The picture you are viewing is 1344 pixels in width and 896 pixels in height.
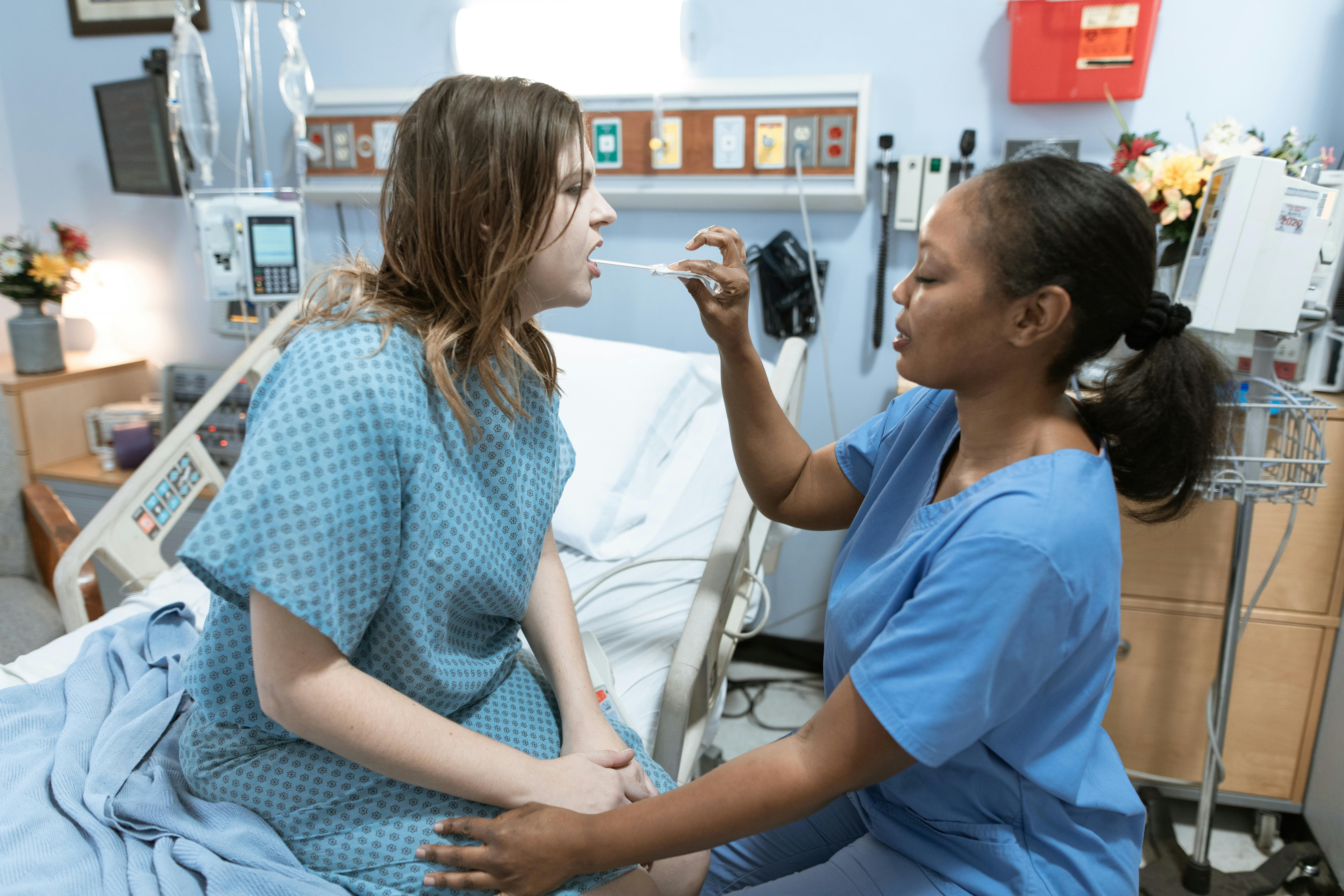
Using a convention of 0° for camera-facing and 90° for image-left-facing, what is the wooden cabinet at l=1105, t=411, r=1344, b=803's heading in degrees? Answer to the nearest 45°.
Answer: approximately 0°

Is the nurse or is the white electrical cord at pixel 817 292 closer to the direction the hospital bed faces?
the nurse

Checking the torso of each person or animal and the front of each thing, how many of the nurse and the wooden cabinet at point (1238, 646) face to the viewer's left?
1

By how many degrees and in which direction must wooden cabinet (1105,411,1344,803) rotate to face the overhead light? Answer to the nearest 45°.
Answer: approximately 90° to its right

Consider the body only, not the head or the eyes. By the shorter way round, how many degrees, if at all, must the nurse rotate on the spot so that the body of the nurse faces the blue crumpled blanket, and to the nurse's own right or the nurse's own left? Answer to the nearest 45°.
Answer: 0° — they already face it

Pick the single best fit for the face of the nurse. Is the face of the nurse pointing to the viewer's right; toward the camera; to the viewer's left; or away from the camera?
to the viewer's left

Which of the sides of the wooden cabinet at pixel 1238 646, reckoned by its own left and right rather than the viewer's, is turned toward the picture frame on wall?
right

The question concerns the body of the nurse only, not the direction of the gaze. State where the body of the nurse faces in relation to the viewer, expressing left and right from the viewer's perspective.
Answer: facing to the left of the viewer

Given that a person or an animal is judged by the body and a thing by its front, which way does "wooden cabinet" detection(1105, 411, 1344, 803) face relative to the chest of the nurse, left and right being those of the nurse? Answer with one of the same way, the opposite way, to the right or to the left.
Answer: to the left

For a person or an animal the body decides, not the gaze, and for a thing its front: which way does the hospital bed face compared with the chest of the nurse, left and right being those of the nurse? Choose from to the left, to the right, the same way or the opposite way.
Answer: to the left

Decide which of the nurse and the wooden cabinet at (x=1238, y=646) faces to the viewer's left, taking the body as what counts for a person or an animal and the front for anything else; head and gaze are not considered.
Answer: the nurse

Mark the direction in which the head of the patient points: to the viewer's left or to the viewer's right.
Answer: to the viewer's right
